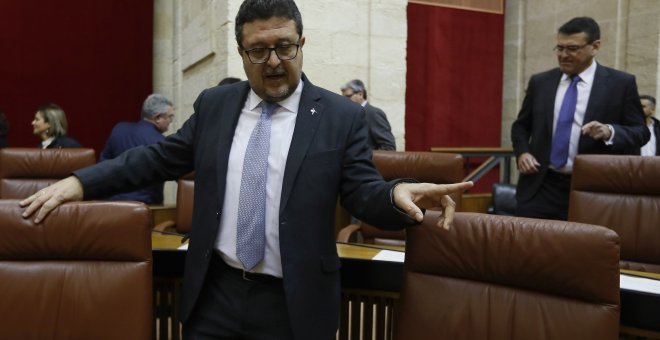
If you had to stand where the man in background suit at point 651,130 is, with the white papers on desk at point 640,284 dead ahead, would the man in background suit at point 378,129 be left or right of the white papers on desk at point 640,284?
right

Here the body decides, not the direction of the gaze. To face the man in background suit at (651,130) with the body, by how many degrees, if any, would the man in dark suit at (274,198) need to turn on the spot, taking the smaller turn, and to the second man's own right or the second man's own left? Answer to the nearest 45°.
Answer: approximately 135° to the second man's own left
